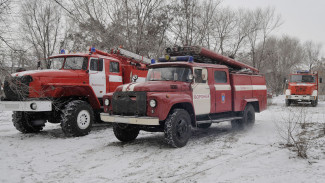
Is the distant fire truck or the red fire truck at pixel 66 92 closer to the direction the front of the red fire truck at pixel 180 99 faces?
the red fire truck

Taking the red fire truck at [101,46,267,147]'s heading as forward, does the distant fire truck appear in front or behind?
behind

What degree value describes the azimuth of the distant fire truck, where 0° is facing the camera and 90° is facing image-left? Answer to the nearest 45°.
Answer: approximately 0°

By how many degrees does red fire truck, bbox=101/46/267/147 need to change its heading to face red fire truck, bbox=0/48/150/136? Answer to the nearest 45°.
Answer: approximately 45° to its right

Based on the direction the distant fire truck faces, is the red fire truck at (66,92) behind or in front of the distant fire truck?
in front

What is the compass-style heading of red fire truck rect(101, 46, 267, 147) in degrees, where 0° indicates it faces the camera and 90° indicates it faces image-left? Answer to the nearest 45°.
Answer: approximately 45°
